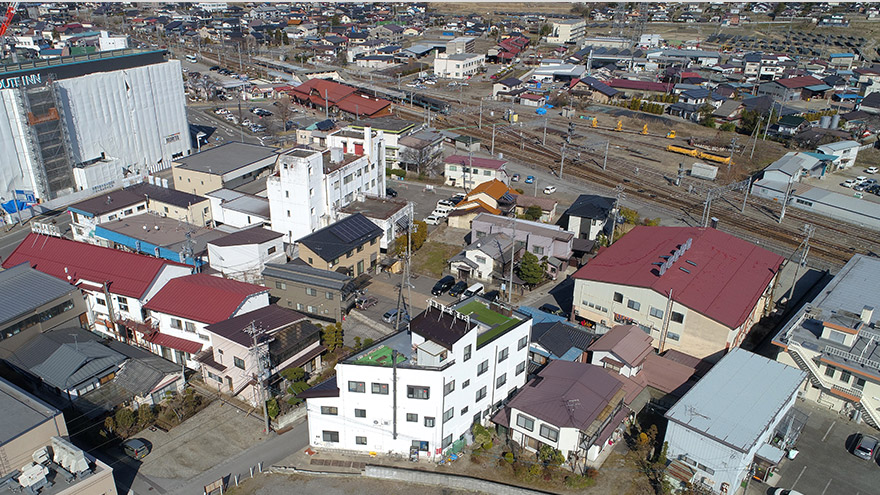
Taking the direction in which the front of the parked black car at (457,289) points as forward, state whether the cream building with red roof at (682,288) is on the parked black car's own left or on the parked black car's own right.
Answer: on the parked black car's own left

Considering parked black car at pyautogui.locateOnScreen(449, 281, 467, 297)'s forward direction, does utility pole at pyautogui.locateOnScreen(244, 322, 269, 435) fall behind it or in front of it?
in front

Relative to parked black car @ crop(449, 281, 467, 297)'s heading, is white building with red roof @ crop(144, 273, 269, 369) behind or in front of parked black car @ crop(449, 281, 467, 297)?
in front

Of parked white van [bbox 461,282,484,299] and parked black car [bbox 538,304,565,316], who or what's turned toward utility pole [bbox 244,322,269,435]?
the parked white van

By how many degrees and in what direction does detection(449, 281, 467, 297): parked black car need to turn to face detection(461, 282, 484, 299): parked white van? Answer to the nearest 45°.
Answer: approximately 135° to its left

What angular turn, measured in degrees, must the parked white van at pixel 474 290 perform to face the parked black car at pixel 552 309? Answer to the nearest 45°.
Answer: approximately 135° to its left

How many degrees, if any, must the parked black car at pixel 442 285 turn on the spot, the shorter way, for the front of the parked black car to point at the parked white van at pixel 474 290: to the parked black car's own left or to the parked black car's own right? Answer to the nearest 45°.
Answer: approximately 135° to the parked black car's own left
